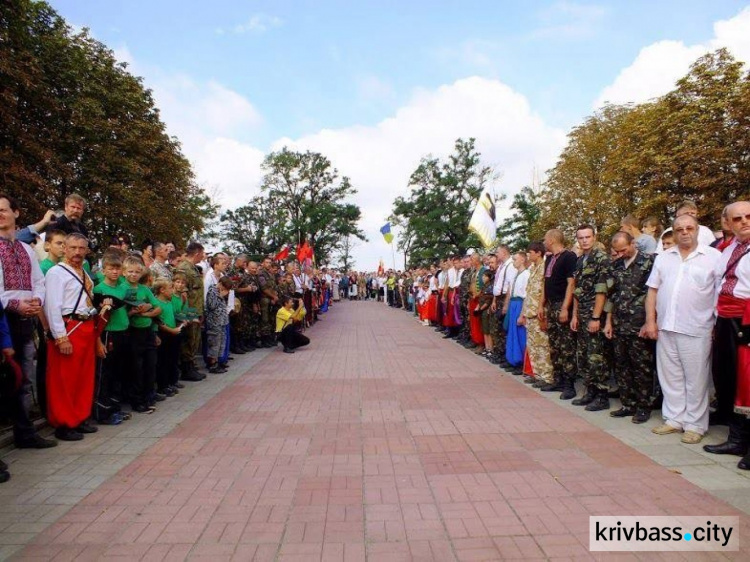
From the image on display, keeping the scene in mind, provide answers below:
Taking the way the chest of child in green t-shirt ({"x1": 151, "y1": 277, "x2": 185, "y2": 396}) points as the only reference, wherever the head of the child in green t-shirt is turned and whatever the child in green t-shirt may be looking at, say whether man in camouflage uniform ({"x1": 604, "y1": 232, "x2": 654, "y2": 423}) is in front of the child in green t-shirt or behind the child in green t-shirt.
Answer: in front

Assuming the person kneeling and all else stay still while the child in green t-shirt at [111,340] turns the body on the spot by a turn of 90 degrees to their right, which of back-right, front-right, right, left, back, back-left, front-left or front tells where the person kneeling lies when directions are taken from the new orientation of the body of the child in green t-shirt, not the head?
back

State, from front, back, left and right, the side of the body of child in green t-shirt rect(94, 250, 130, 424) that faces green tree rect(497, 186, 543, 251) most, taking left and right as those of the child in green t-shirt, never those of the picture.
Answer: left

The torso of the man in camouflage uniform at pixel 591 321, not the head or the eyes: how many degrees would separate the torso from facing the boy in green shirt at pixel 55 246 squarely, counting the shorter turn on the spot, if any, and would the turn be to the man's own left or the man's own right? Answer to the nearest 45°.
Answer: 0° — they already face them

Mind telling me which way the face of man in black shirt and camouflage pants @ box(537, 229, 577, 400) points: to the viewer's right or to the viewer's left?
to the viewer's left

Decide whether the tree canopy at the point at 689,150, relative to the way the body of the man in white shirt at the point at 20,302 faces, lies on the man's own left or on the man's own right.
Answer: on the man's own left

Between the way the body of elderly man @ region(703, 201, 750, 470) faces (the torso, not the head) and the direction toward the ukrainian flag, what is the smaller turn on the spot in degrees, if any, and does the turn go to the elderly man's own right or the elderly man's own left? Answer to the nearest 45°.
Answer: approximately 90° to the elderly man's own right

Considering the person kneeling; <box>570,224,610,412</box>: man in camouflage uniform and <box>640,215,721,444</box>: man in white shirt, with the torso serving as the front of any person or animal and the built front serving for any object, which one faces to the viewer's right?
the person kneeling

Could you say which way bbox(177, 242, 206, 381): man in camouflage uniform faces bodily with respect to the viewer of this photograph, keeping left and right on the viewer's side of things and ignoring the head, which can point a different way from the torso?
facing to the right of the viewer

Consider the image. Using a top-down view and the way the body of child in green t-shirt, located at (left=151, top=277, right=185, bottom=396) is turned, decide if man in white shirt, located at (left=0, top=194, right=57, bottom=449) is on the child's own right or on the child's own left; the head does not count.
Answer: on the child's own right

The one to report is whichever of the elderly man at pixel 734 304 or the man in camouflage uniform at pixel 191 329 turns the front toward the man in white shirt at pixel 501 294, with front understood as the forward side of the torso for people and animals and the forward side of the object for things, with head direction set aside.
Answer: the man in camouflage uniform
